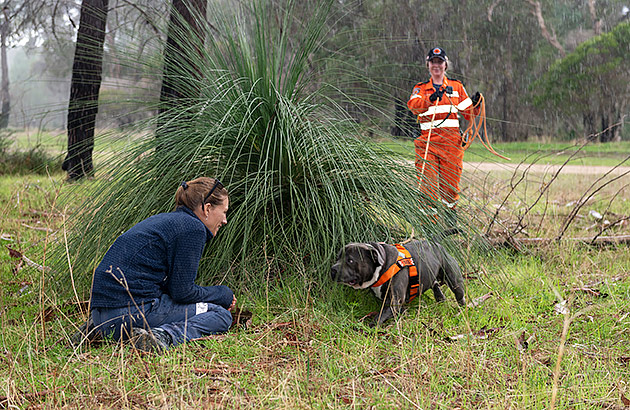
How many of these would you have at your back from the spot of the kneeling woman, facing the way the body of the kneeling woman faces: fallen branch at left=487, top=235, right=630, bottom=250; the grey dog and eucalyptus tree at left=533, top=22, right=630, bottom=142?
0

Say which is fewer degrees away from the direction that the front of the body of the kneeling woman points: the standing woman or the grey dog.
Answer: the grey dog

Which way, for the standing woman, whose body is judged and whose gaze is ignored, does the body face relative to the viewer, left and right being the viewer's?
facing the viewer

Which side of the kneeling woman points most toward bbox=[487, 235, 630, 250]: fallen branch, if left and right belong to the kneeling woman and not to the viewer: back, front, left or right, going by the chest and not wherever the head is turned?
front

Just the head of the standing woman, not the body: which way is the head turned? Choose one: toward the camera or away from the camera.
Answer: toward the camera

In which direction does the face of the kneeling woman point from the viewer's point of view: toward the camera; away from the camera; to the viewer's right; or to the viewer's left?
to the viewer's right

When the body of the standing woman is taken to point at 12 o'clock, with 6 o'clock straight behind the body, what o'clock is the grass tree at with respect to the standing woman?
The grass tree is roughly at 1 o'clock from the standing woman.

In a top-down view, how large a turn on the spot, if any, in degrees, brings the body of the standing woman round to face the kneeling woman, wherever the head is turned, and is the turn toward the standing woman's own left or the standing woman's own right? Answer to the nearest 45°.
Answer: approximately 45° to the standing woman's own right

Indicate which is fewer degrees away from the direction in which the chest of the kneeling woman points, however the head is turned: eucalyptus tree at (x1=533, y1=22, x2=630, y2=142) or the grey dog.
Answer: the grey dog

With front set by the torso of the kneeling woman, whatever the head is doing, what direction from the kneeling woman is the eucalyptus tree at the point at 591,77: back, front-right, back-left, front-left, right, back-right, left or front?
front-left

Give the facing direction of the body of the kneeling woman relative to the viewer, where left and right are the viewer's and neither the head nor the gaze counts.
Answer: facing to the right of the viewer

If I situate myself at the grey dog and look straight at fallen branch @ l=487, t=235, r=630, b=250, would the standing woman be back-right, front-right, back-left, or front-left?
front-left

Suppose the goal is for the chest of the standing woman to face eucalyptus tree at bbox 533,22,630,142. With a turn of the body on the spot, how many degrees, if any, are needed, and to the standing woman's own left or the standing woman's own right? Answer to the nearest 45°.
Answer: approximately 180°

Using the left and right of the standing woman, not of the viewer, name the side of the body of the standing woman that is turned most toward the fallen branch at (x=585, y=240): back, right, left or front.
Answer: left

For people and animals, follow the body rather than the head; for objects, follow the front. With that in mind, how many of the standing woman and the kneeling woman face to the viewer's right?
1

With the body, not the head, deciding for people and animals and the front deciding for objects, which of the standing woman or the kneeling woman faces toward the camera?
the standing woman
